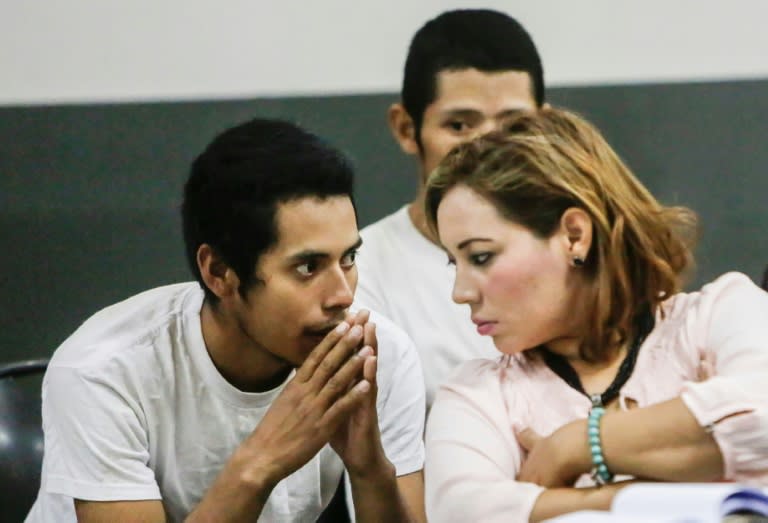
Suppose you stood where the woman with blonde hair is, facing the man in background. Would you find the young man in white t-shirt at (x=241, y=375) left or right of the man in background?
left

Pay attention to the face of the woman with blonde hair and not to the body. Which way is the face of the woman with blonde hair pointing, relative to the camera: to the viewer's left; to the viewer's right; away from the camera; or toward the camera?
to the viewer's left

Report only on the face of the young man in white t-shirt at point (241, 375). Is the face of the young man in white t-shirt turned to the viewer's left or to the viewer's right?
to the viewer's right

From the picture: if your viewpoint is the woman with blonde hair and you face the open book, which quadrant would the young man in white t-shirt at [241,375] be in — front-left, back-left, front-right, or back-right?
back-right

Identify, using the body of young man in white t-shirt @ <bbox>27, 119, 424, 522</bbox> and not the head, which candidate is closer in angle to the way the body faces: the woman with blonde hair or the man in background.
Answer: the woman with blonde hair

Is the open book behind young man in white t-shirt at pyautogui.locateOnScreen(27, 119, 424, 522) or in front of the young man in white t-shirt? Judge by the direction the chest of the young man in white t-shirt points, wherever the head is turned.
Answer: in front

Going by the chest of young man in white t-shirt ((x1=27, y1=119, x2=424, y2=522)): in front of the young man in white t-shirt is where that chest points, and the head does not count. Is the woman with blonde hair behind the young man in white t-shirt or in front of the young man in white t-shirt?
in front

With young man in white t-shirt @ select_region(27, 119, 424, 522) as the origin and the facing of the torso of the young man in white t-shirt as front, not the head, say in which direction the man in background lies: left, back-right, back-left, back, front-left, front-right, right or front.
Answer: left

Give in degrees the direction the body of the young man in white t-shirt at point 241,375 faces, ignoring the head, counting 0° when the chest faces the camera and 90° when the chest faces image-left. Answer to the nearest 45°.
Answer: approximately 315°
